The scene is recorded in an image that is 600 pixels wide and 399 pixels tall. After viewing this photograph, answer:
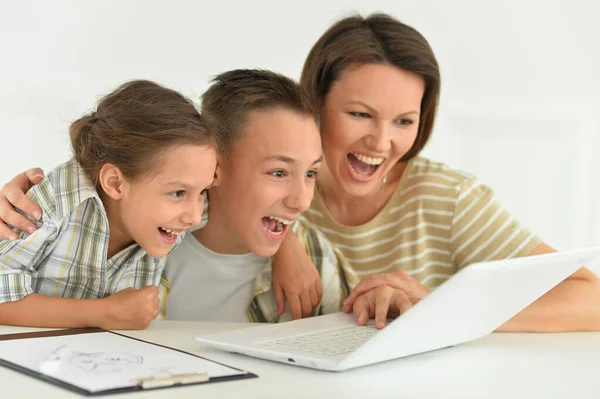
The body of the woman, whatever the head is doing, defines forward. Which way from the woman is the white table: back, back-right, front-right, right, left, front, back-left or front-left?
front

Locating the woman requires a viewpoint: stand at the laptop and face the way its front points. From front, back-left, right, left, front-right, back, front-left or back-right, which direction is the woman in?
front-right

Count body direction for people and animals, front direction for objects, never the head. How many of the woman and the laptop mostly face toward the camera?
1

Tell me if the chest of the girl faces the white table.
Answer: yes

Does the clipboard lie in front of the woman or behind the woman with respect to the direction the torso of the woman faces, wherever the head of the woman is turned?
in front

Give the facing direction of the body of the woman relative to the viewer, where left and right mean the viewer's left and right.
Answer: facing the viewer

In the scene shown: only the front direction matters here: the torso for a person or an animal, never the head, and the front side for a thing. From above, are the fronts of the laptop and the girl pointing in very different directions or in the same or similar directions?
very different directions

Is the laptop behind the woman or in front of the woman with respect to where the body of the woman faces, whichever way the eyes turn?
in front

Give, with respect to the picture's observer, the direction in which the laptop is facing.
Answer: facing away from the viewer and to the left of the viewer

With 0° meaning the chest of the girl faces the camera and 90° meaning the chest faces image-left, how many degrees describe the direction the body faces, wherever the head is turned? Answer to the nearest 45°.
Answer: approximately 315°
